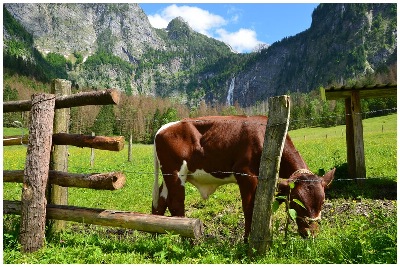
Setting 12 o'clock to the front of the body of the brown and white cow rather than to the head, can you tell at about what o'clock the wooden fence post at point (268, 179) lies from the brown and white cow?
The wooden fence post is roughly at 2 o'clock from the brown and white cow.

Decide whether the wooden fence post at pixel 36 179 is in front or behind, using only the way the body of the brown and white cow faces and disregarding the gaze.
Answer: behind

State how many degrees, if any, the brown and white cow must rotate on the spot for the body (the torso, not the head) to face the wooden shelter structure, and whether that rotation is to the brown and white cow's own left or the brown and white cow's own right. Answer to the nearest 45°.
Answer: approximately 45° to the brown and white cow's own left

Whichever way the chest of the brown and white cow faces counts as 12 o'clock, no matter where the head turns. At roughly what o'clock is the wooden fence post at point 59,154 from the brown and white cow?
The wooden fence post is roughly at 6 o'clock from the brown and white cow.

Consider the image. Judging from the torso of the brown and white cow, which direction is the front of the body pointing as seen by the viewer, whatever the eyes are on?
to the viewer's right

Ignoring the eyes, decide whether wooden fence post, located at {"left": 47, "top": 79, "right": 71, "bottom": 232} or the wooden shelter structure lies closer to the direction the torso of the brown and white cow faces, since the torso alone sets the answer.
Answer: the wooden shelter structure
